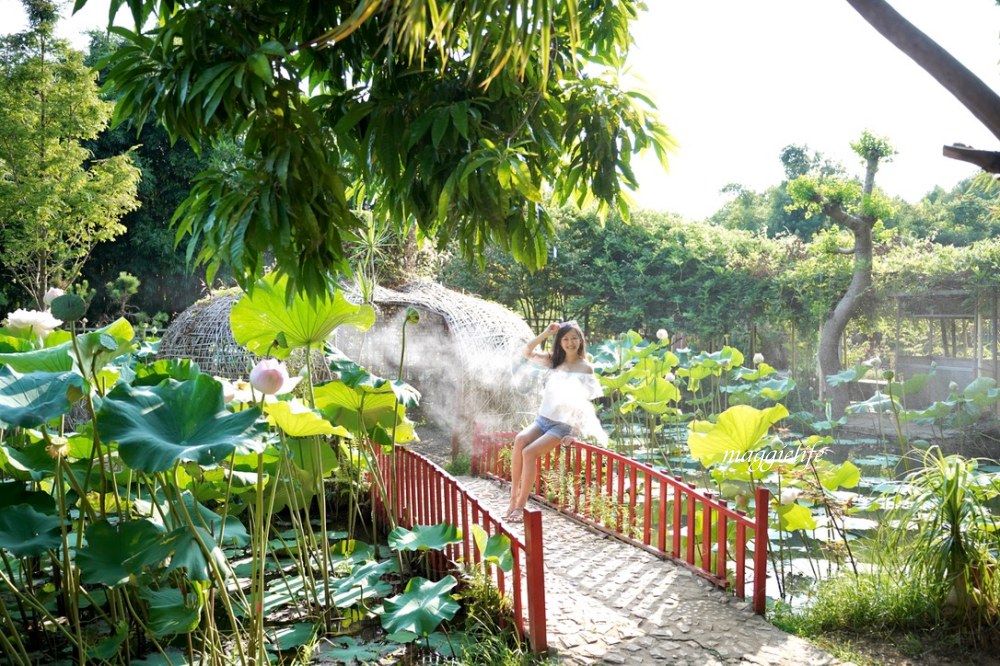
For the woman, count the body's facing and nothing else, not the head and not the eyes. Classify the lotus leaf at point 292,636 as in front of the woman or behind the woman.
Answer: in front

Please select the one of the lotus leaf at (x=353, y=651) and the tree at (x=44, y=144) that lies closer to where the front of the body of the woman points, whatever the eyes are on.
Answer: the lotus leaf

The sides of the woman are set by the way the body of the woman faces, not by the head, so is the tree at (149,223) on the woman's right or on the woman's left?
on the woman's right

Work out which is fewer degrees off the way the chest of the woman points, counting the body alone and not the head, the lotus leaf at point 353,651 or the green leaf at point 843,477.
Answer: the lotus leaf

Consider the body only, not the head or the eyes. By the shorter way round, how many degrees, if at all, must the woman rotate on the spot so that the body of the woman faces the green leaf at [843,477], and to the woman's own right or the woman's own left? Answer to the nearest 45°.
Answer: approximately 135° to the woman's own left

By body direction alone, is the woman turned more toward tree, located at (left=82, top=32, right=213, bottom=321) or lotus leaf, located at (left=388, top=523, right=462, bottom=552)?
the lotus leaf

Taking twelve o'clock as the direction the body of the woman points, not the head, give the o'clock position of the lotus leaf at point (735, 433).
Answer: The lotus leaf is roughly at 9 o'clock from the woman.

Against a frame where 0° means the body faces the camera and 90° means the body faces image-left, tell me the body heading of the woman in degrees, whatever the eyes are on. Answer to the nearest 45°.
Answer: approximately 45°
